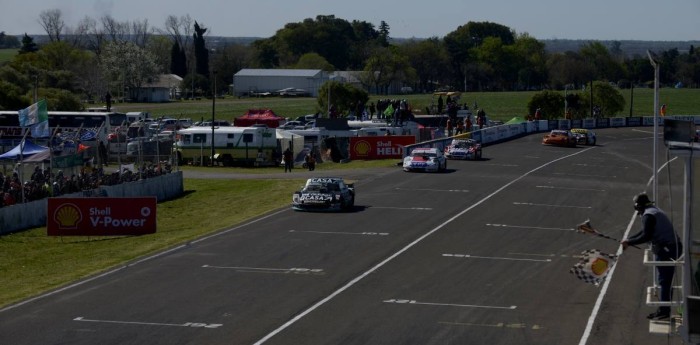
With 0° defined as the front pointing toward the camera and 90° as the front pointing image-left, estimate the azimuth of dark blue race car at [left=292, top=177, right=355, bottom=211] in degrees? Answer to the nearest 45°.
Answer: approximately 45°

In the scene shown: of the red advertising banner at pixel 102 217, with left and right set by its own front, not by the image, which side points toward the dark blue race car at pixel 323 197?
left

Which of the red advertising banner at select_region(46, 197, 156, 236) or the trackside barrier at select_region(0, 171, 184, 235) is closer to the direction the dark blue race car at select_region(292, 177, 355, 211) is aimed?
the red advertising banner

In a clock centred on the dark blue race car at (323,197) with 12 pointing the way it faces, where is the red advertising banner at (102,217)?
The red advertising banner is roughly at 1 o'clock from the dark blue race car.

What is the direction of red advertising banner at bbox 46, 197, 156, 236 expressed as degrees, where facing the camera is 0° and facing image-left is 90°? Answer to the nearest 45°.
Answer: approximately 0°

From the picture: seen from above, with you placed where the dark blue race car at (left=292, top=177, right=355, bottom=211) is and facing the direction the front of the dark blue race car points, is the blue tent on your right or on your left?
on your right

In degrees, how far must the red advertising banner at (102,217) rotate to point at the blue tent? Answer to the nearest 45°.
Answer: approximately 180°

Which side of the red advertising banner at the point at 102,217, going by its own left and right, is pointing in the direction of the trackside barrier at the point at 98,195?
back

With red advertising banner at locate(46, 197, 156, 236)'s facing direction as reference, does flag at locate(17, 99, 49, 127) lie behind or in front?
behind
